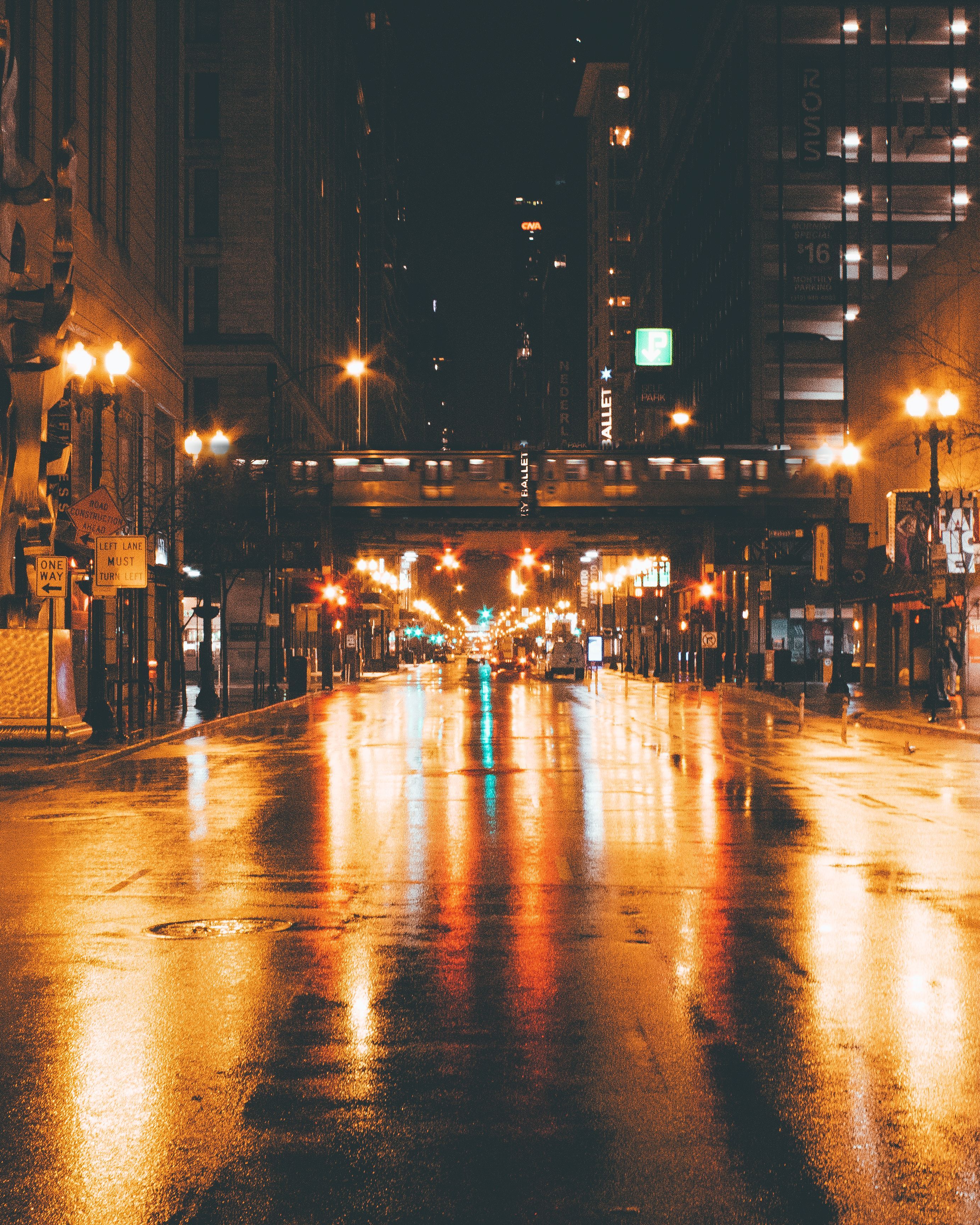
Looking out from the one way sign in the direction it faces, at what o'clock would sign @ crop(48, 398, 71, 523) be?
The sign is roughly at 6 o'clock from the one way sign.

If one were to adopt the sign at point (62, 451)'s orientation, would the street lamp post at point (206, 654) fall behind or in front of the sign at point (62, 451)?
behind

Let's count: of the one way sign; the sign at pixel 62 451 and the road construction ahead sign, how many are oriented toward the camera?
3

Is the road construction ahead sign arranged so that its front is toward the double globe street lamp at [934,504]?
no

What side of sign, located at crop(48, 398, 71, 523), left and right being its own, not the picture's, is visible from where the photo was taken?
front

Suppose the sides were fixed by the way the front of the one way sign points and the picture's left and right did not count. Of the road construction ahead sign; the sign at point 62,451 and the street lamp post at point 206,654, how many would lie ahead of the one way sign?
0

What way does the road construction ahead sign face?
toward the camera

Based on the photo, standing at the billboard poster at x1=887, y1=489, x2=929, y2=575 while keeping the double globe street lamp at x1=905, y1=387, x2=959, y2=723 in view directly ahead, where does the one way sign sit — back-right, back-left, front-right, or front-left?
front-right

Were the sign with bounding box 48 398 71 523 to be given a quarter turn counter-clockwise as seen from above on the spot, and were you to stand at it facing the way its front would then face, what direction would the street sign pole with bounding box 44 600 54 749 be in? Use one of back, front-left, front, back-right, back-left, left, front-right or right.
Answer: right

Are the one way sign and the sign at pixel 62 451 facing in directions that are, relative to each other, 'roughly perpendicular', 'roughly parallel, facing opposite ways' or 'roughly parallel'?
roughly parallel

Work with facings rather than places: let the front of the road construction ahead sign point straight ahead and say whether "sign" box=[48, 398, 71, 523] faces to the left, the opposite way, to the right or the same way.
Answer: the same way

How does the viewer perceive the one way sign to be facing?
facing the viewer

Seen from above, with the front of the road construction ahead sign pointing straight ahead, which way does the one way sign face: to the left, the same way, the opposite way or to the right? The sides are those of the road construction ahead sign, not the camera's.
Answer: the same way

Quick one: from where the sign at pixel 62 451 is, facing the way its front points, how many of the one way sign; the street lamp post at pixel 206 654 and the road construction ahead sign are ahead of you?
2

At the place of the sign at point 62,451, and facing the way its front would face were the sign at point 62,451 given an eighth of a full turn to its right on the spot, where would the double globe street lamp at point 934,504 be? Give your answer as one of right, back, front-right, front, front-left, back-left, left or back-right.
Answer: back-left

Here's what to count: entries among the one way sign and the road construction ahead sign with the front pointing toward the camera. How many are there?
2

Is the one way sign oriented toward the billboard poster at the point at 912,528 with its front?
no
